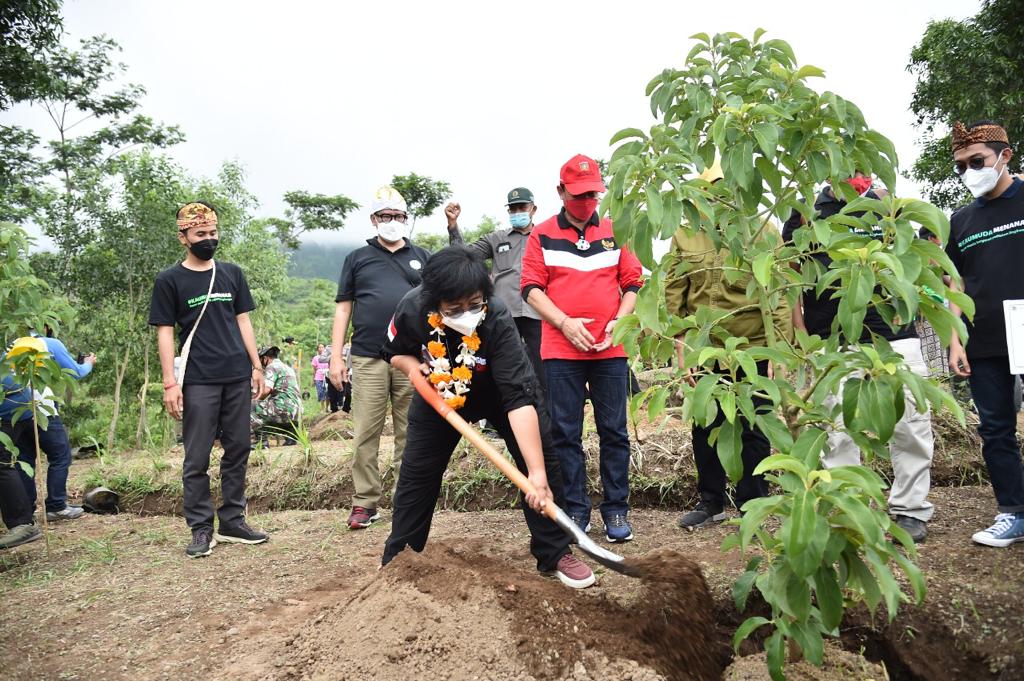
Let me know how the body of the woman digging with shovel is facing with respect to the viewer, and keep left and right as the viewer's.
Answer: facing the viewer and to the right of the viewer

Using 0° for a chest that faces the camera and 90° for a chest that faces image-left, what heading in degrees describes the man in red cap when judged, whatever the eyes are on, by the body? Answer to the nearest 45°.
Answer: approximately 0°

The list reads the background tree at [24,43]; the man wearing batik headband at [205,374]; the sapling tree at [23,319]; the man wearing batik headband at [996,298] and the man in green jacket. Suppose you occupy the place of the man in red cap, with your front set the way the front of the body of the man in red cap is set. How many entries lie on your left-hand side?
2

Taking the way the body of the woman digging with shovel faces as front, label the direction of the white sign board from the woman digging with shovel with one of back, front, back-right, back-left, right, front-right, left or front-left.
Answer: front-left

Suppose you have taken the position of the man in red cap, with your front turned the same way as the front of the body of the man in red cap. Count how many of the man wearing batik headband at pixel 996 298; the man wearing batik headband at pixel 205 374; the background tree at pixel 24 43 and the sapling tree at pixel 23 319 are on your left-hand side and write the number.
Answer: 1

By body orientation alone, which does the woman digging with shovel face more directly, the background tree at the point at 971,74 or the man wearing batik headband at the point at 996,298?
the man wearing batik headband

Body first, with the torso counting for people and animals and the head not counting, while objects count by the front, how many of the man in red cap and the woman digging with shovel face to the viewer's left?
0

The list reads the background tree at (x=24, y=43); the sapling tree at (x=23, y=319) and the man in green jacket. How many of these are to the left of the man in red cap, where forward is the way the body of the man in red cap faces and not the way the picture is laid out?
1

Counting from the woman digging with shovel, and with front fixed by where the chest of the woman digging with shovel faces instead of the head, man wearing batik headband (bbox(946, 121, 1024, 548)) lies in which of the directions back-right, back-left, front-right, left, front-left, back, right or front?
front-left

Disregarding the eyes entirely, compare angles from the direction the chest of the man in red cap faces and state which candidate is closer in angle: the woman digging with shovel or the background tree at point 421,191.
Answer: the woman digging with shovel

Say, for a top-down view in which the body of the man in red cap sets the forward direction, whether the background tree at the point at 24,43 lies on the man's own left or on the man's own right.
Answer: on the man's own right

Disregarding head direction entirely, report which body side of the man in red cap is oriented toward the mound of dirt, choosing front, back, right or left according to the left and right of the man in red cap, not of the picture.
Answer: front

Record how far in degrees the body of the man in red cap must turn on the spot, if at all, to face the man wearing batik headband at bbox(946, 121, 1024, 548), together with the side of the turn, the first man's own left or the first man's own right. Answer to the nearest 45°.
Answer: approximately 90° to the first man's own left

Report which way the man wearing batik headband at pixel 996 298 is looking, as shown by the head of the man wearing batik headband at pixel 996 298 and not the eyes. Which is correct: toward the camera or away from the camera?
toward the camera

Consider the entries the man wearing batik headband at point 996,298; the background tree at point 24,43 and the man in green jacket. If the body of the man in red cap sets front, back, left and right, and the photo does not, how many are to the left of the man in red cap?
2
